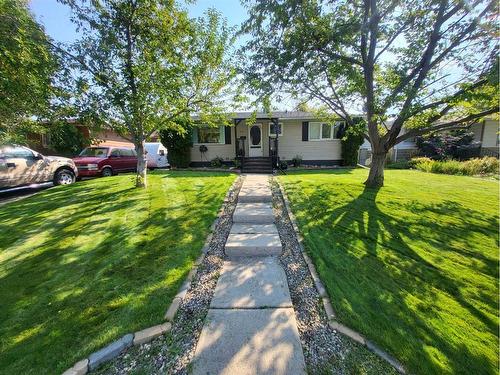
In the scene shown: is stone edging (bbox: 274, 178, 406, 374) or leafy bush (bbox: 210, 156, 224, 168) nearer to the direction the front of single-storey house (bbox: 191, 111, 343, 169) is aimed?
the stone edging

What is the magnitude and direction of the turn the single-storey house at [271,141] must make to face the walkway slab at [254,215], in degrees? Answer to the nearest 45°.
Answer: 0° — it already faces it

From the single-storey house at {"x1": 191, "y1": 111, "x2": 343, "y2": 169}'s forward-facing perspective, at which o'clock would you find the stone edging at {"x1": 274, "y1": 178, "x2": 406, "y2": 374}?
The stone edging is roughly at 12 o'clock from the single-storey house.

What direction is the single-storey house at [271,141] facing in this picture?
toward the camera

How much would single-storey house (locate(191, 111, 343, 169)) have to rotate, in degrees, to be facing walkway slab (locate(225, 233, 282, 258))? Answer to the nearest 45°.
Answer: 0° — it already faces it

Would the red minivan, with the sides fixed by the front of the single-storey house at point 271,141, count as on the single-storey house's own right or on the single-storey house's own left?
on the single-storey house's own right

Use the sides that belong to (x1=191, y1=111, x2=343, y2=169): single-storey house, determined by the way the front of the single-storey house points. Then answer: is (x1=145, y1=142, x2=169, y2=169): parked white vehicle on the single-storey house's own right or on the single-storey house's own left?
on the single-storey house's own right

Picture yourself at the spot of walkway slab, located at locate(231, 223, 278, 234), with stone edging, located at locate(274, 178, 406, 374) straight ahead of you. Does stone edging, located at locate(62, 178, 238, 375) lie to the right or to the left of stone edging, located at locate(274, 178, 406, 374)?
right

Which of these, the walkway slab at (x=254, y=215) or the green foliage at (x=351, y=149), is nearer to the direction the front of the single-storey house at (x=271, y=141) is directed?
the walkway slab

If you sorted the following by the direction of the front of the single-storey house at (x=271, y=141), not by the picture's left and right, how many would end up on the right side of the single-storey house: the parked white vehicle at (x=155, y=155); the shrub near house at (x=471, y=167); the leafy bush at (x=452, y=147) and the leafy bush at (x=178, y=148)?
2

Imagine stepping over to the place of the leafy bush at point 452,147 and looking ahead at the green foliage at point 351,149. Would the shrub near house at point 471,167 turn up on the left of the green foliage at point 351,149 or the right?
left

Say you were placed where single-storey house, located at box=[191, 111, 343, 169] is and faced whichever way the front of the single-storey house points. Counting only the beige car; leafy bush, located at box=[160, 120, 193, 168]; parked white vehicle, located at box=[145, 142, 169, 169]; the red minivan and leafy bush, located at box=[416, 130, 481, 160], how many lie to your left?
1

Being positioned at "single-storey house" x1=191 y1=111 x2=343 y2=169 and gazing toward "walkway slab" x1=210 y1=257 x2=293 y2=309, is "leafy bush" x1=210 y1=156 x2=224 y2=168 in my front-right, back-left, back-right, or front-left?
front-right

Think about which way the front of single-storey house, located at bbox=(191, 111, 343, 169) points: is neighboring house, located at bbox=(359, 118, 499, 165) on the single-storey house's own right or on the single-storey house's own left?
on the single-storey house's own left

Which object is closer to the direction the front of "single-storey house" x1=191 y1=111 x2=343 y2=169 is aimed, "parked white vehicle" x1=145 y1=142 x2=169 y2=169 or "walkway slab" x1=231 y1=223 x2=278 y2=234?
the walkway slab

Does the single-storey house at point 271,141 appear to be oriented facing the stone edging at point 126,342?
yes
